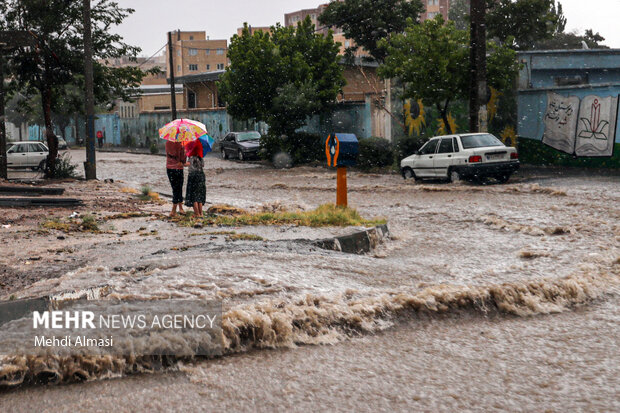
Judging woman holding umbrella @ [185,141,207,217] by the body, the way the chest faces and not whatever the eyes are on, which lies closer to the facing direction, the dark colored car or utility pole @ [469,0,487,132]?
the dark colored car

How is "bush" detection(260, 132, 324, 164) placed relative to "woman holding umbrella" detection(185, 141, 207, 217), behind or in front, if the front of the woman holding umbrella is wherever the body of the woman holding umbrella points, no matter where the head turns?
in front

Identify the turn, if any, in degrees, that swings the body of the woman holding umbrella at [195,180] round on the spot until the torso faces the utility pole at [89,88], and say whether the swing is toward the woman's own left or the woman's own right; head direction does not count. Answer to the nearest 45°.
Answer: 0° — they already face it

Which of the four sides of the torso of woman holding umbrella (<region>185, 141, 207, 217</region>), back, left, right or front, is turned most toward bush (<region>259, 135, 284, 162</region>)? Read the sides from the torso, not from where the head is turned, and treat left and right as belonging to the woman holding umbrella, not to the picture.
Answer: front

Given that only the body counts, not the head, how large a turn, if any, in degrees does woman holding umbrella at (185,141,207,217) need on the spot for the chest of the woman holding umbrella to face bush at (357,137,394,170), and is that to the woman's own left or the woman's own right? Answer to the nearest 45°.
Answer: approximately 45° to the woman's own right

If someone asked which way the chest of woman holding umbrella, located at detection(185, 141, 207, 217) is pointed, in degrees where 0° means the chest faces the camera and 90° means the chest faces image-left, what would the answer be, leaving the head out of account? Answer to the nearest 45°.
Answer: approximately 180°

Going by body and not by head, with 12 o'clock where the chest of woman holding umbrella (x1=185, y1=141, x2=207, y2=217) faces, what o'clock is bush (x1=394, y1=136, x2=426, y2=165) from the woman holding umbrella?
The bush is roughly at 1 o'clock from the woman holding umbrella.

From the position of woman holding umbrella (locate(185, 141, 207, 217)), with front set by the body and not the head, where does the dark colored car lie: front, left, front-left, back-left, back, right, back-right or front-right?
front

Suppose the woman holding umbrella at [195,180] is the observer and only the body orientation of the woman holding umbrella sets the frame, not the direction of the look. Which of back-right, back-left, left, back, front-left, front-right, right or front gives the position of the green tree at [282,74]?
front

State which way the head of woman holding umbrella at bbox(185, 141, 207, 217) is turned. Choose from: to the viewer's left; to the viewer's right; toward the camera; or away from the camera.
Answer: away from the camera

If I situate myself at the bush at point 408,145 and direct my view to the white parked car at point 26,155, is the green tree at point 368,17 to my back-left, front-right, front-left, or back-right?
front-right
